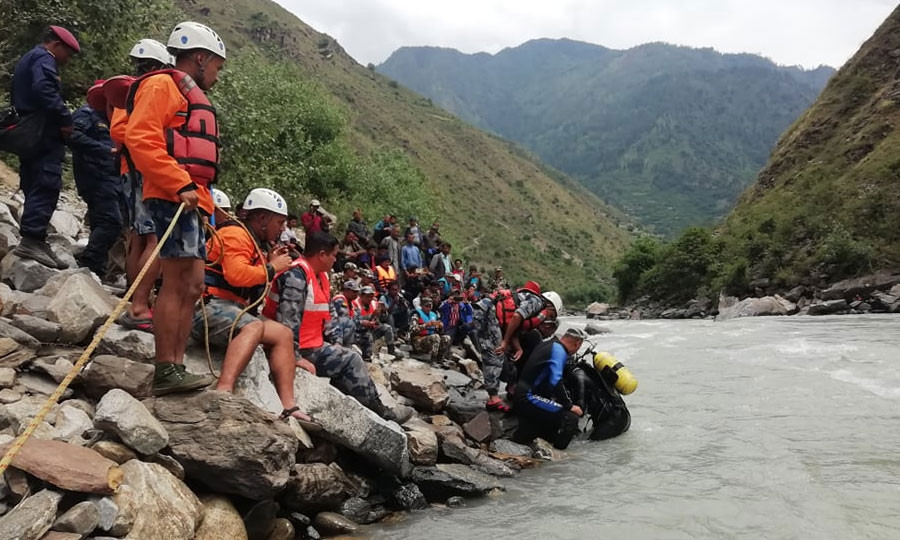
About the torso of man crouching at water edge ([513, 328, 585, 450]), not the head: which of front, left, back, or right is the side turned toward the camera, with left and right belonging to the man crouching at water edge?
right

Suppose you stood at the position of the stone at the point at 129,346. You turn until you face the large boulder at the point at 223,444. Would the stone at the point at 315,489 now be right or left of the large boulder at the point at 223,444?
left

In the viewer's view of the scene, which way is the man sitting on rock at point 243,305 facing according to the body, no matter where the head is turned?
to the viewer's right

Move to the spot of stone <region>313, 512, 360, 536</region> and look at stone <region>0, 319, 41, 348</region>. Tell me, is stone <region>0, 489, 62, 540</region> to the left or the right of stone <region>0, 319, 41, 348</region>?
left

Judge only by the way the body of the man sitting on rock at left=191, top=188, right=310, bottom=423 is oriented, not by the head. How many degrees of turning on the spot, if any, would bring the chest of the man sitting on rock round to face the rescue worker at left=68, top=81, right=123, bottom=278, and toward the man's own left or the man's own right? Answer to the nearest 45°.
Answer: approximately 135° to the man's own left

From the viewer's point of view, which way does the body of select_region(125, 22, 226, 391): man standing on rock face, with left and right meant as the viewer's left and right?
facing to the right of the viewer

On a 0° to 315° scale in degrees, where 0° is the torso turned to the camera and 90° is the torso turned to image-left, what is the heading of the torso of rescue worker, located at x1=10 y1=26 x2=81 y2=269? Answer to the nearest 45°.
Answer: approximately 270°

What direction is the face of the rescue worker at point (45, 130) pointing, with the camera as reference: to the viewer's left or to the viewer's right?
to the viewer's right

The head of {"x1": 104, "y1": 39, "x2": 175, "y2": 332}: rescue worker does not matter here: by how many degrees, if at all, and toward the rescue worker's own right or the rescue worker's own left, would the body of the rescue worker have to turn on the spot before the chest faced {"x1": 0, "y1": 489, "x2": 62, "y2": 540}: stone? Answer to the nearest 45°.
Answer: approximately 90° to the rescue worker's own right

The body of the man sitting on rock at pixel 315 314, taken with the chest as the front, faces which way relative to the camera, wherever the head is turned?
to the viewer's right

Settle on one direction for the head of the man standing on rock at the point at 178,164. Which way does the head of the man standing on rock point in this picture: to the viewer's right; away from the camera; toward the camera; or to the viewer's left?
to the viewer's right

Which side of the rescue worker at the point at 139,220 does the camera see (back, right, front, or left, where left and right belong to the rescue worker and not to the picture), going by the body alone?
right

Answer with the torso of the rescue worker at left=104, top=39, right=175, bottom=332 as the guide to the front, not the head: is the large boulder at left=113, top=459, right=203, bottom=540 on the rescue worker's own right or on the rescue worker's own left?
on the rescue worker's own right
